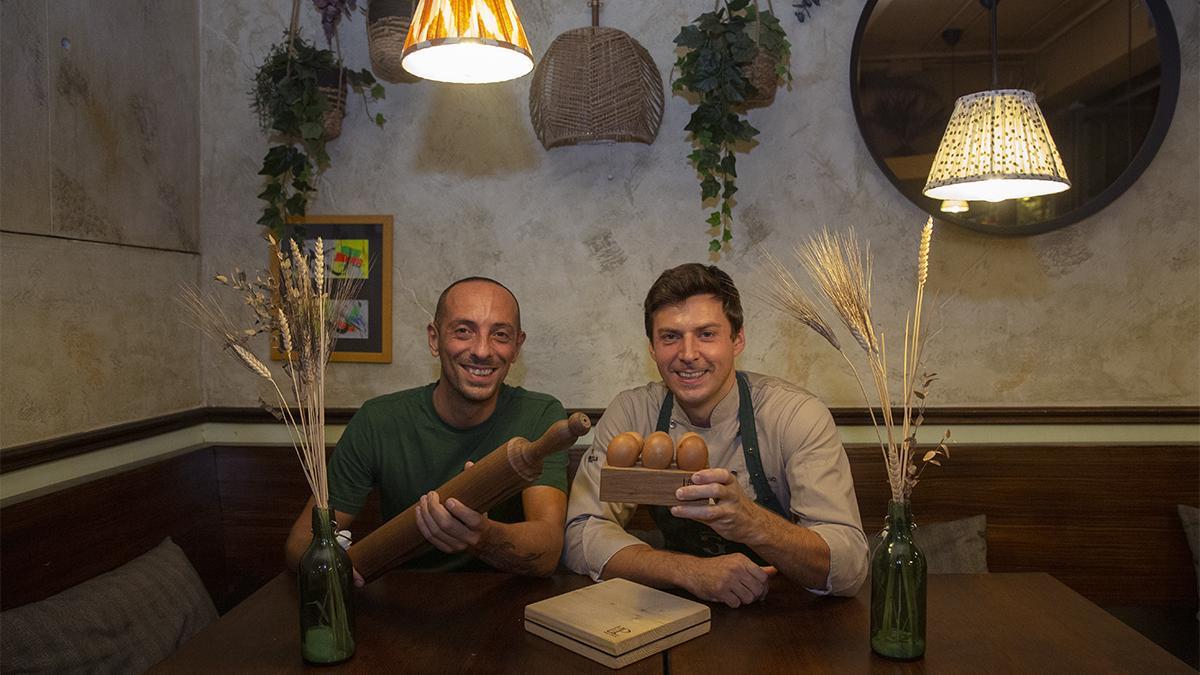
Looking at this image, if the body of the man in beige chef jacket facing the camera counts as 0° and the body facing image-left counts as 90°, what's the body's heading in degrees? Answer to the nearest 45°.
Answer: approximately 0°

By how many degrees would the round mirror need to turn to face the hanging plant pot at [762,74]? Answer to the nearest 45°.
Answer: approximately 45° to its right

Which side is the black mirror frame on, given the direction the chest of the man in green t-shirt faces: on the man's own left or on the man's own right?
on the man's own left

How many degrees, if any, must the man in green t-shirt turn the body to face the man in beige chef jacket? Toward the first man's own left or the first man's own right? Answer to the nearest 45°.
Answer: approximately 45° to the first man's own left

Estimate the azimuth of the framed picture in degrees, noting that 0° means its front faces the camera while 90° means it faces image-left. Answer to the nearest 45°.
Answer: approximately 0°
